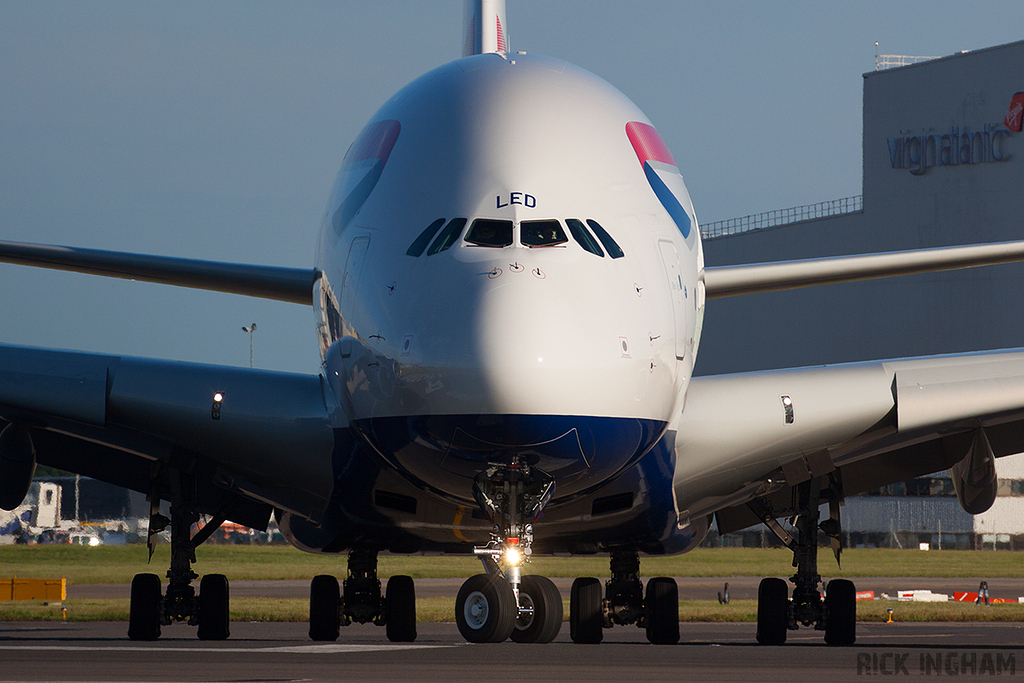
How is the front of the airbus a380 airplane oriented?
toward the camera
